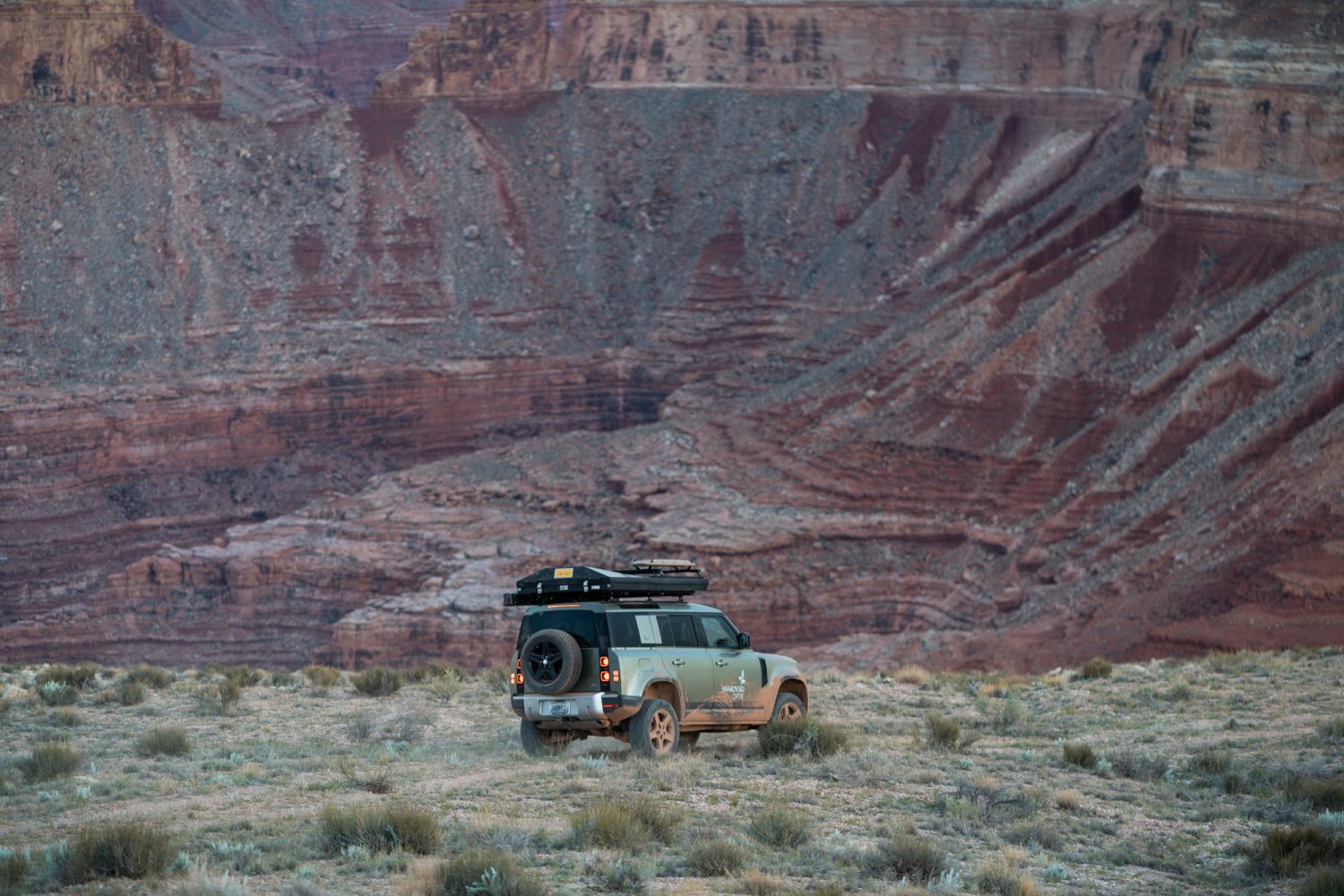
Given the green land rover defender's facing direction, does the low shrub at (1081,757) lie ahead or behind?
ahead

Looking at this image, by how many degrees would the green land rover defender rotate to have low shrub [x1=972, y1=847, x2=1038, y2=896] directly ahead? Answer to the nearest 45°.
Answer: approximately 90° to its right

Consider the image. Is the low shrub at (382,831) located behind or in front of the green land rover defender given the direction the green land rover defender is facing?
behind

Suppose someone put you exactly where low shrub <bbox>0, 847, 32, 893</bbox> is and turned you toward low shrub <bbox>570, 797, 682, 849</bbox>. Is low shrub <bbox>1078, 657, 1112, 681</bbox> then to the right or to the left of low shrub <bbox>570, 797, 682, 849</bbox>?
left

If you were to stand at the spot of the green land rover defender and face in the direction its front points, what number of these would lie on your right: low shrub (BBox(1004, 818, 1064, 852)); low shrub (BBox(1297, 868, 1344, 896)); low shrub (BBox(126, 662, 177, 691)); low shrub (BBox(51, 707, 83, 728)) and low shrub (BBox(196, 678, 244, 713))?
2

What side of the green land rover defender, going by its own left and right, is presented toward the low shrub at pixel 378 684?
left

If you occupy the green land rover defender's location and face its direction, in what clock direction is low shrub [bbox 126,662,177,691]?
The low shrub is roughly at 9 o'clock from the green land rover defender.

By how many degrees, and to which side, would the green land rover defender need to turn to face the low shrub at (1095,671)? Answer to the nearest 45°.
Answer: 0° — it already faces it

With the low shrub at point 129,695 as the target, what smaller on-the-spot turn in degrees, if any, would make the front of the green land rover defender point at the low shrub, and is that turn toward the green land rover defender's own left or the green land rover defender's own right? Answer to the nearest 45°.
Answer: approximately 90° to the green land rover defender's own left

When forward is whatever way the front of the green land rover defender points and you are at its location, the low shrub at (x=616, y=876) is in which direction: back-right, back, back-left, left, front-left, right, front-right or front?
back-right

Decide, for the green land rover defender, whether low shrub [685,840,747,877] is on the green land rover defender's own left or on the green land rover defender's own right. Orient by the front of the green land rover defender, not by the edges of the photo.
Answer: on the green land rover defender's own right

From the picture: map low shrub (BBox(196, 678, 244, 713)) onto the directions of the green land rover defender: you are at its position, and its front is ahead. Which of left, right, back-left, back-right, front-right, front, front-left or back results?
left

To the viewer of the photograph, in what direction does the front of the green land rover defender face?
facing away from the viewer and to the right of the viewer

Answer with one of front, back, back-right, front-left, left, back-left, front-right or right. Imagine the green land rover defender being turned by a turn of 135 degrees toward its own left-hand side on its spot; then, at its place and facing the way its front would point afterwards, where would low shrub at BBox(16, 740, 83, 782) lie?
front
